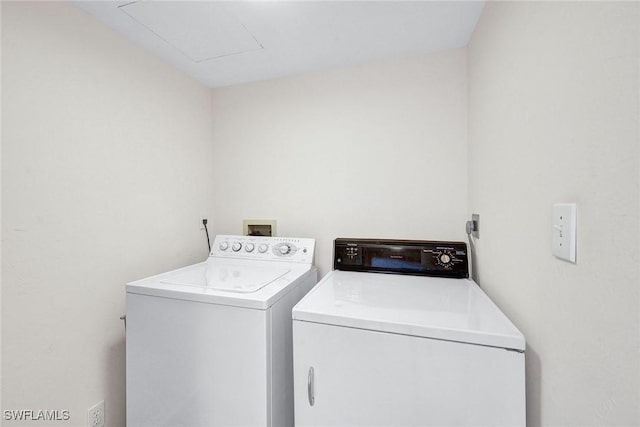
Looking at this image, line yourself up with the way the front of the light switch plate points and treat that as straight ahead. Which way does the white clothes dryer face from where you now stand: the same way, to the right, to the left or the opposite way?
to the left

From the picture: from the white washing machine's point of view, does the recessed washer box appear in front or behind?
behind

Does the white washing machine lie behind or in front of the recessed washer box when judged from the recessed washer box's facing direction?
in front

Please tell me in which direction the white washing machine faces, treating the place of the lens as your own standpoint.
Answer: facing the viewer and to the left of the viewer

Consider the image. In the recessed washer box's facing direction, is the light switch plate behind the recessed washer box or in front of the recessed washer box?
in front

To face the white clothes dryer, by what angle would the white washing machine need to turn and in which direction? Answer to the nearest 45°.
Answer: approximately 90° to its left

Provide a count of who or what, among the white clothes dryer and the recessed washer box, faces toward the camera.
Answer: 2

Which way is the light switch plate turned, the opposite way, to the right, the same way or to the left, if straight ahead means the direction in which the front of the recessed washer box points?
to the right

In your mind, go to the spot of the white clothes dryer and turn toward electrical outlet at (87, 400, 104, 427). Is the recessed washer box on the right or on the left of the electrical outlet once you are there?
right

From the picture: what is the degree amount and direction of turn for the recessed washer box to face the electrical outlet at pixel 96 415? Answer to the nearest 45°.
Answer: approximately 45° to its right

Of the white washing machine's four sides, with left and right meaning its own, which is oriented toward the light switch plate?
left

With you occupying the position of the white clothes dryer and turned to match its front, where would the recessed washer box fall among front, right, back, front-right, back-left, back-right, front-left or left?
back-right

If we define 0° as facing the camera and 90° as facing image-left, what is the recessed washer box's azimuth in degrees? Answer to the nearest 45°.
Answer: approximately 0°

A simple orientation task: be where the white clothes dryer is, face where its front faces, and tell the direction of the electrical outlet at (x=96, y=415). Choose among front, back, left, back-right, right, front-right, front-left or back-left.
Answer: right
